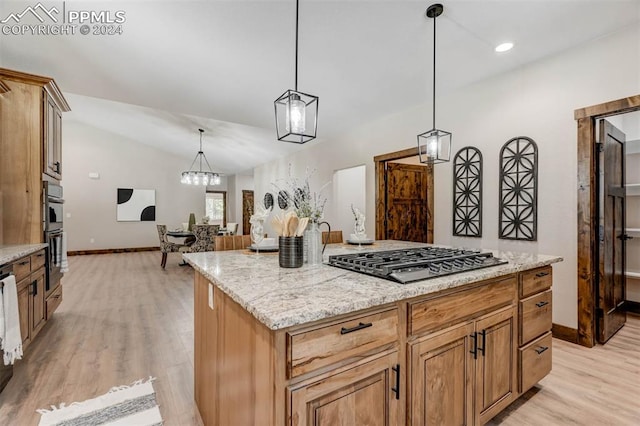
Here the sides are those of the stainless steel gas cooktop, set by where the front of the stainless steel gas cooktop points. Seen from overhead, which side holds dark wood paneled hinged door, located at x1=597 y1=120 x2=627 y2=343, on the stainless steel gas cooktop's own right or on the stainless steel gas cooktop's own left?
on the stainless steel gas cooktop's own left

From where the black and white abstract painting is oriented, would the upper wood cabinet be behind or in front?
in front

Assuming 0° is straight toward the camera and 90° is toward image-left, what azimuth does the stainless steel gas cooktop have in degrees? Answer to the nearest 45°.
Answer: approximately 315°

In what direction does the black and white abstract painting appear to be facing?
toward the camera

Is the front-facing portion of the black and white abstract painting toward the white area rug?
yes

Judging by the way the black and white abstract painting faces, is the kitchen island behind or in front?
in front

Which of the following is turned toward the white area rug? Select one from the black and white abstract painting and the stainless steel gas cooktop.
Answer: the black and white abstract painting

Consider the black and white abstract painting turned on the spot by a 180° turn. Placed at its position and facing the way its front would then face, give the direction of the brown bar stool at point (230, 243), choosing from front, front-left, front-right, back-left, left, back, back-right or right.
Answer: back

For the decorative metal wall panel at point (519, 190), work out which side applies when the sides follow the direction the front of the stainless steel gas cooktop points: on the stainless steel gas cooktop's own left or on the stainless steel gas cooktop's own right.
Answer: on the stainless steel gas cooktop's own left

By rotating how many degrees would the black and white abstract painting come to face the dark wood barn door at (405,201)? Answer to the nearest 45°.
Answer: approximately 45° to its left

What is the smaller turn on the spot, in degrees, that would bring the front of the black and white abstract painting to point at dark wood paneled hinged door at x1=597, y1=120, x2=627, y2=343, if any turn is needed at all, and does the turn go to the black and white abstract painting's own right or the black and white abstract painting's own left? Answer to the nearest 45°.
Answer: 0° — it already faces it

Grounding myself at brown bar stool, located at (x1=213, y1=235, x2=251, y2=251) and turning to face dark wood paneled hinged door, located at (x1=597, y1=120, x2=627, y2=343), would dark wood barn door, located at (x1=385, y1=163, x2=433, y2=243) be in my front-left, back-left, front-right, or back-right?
front-left

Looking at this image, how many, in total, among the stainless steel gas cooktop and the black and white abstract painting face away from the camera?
0

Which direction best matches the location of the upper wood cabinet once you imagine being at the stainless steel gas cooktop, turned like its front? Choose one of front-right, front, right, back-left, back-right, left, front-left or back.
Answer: back-right

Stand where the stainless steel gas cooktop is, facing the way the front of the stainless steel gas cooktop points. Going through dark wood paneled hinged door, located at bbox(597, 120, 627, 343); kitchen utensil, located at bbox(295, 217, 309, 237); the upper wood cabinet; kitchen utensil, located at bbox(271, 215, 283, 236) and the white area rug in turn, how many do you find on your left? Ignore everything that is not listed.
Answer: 1
